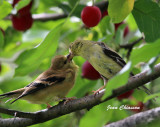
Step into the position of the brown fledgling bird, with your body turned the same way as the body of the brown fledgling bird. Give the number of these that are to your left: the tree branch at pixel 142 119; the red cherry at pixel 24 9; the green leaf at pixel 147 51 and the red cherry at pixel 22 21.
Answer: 2

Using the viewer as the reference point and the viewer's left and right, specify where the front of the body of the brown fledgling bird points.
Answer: facing to the right of the viewer

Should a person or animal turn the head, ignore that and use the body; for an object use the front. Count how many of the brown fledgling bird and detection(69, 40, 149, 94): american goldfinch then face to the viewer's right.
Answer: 1

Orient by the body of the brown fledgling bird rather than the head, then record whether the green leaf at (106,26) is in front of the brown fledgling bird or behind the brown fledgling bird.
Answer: in front

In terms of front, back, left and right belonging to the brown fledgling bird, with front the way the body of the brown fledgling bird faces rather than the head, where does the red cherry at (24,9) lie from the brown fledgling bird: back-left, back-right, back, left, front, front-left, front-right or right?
left

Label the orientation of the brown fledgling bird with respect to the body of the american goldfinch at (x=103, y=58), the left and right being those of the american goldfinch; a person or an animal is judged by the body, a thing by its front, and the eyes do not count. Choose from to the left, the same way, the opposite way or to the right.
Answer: the opposite way

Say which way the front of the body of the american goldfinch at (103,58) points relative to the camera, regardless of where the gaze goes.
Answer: to the viewer's left
